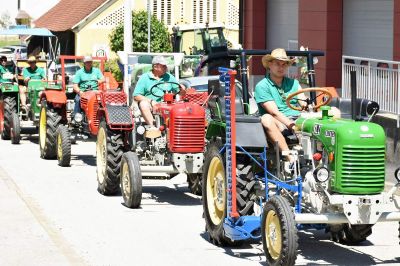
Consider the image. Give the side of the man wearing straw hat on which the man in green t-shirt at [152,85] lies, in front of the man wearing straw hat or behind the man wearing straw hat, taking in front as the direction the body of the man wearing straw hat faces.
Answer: behind

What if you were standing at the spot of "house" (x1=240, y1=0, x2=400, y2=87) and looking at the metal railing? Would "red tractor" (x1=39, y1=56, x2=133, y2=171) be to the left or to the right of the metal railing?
right

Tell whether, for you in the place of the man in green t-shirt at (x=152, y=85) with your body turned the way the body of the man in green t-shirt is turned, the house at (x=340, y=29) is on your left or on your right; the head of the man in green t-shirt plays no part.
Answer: on your left

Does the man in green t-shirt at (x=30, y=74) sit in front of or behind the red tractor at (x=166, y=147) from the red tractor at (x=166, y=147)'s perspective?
behind

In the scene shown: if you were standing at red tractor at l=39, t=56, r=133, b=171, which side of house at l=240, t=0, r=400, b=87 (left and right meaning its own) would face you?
front

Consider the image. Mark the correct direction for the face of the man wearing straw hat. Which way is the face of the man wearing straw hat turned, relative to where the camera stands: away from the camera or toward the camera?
toward the camera

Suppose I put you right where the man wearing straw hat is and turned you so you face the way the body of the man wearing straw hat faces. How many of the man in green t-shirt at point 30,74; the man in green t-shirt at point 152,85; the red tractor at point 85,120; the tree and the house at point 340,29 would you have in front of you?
0

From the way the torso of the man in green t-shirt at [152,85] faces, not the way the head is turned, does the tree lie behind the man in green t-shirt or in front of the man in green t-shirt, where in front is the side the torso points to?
behind

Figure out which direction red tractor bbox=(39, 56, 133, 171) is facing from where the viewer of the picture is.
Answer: facing the viewer and to the right of the viewer

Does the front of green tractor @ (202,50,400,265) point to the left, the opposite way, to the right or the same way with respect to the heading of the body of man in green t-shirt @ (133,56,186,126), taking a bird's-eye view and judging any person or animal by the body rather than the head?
the same way

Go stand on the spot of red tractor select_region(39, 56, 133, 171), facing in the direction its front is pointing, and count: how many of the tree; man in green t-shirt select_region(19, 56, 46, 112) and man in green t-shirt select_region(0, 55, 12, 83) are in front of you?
0

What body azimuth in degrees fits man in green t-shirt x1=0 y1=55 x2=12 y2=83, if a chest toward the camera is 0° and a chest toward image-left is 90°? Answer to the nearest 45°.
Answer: approximately 315°

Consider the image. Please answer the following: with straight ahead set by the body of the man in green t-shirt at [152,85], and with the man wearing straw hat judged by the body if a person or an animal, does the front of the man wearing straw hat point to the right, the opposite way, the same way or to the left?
the same way

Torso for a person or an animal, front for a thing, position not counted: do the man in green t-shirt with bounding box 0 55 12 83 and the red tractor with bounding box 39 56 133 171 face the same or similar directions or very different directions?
same or similar directions

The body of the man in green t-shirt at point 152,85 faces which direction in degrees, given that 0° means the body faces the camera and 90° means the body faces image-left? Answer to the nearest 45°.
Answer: approximately 315°
